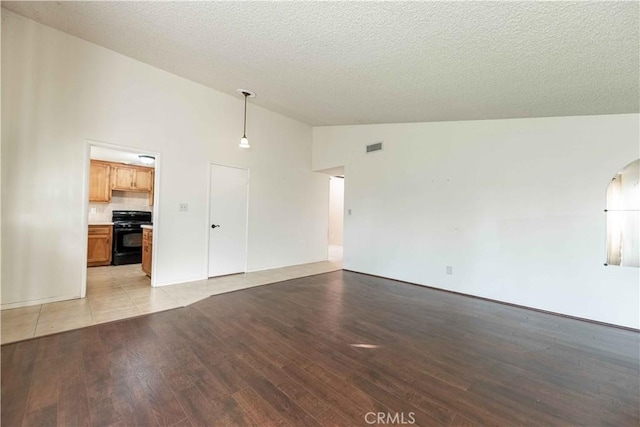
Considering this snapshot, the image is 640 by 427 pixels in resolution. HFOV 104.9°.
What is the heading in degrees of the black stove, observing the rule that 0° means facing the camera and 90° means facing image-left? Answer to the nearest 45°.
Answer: approximately 0°

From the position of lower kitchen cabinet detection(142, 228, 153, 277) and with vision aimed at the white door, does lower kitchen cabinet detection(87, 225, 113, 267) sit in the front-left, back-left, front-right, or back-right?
back-left

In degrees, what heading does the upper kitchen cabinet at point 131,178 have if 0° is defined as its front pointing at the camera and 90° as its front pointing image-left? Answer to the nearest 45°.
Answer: approximately 0°

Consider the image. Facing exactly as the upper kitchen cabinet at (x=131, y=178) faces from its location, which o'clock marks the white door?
The white door is roughly at 11 o'clock from the upper kitchen cabinet.

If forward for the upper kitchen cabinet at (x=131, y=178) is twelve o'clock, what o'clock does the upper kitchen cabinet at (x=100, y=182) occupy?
the upper kitchen cabinet at (x=100, y=182) is roughly at 3 o'clock from the upper kitchen cabinet at (x=131, y=178).

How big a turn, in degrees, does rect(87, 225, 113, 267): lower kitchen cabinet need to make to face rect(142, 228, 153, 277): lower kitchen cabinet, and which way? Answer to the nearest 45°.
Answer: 0° — it already faces it

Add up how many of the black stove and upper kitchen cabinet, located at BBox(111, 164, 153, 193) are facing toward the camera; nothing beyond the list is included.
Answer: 2
